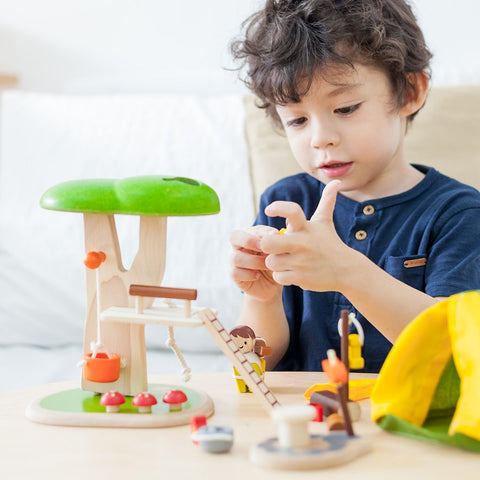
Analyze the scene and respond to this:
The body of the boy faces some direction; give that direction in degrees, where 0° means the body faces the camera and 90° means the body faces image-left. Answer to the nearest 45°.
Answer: approximately 45°
